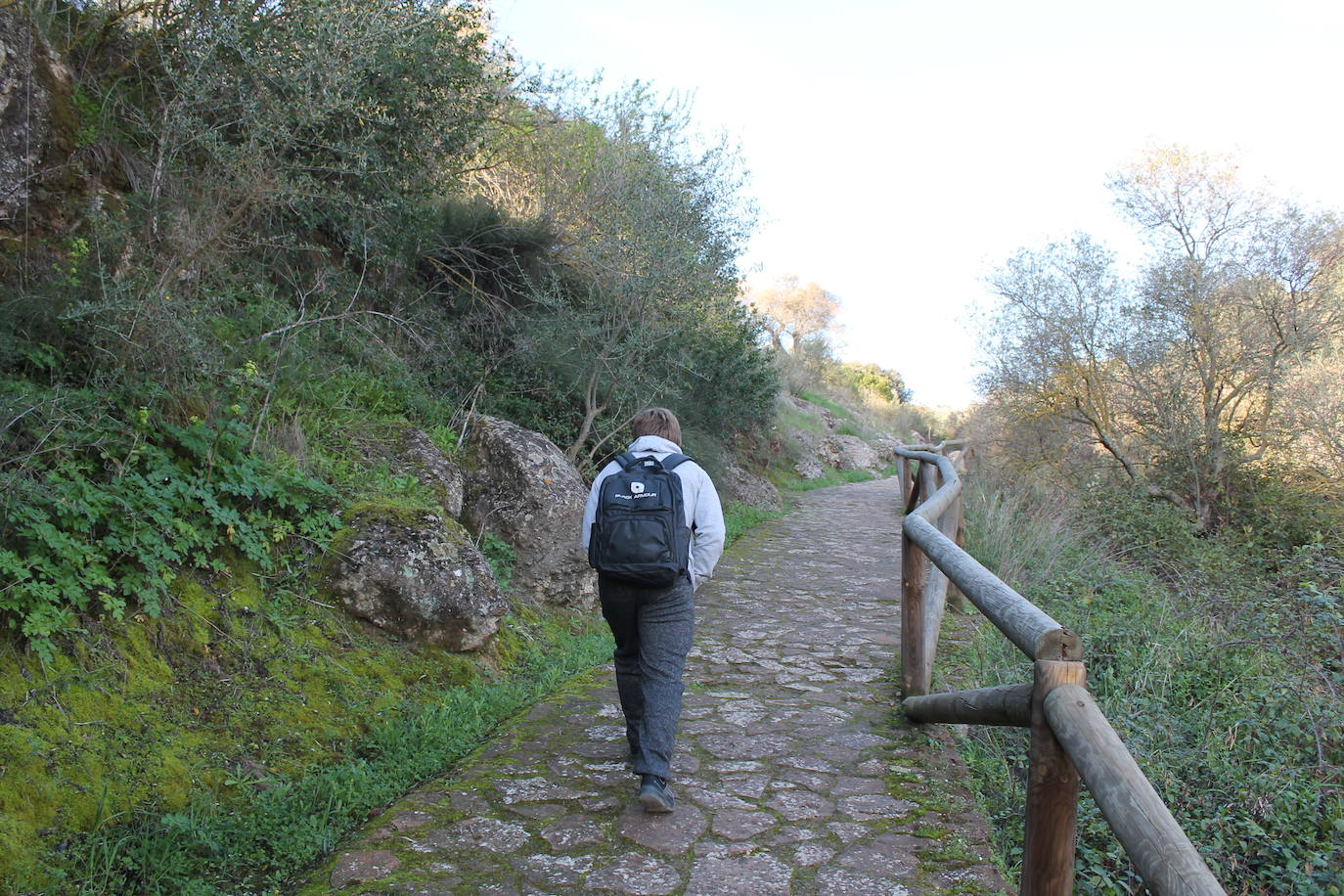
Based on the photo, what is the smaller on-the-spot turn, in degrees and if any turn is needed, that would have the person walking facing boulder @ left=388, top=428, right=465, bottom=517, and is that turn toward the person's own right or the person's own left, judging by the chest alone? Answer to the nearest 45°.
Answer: approximately 45° to the person's own left

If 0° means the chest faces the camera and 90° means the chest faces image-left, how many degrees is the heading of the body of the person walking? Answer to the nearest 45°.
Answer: approximately 180°

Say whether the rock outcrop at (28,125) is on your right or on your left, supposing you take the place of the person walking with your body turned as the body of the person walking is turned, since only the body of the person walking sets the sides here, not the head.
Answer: on your left

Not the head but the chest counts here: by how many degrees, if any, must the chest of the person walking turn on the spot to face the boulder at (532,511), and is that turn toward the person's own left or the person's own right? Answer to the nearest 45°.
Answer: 0° — they already face it

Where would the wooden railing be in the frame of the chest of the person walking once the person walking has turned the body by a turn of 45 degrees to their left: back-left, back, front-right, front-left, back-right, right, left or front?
back

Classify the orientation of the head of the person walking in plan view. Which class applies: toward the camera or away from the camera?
away from the camera

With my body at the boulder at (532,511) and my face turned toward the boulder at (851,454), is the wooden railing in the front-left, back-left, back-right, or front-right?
back-right

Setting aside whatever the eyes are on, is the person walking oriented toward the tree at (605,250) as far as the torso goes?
yes

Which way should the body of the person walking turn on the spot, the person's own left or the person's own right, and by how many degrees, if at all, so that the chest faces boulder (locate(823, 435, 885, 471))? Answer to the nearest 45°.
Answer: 0° — they already face it

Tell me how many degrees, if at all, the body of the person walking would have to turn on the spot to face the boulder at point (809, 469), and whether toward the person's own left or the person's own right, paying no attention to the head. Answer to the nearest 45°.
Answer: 0° — they already face it

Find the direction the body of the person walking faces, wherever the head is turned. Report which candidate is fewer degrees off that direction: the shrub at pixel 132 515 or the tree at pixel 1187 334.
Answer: the tree

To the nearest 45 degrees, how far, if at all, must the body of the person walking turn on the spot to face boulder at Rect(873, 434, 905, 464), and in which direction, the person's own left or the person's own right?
0° — they already face it
